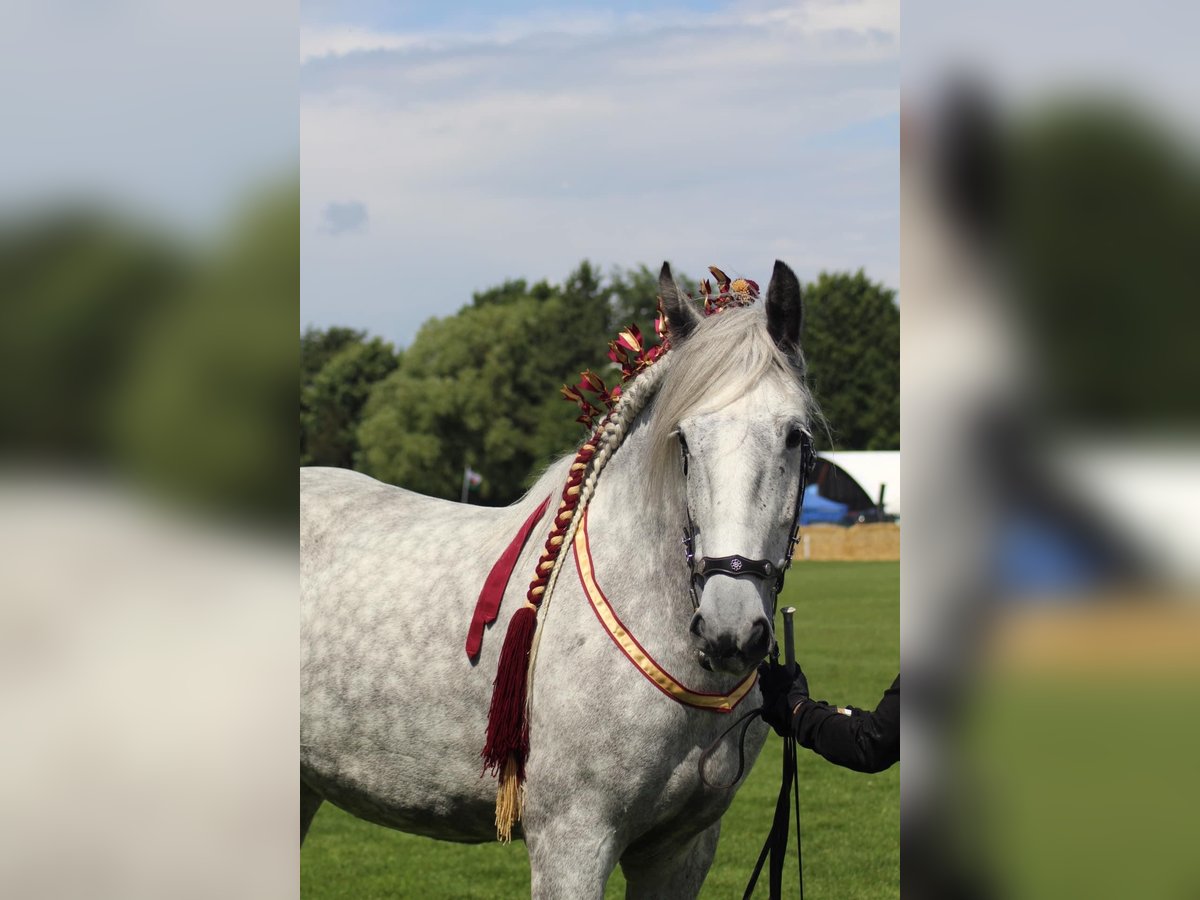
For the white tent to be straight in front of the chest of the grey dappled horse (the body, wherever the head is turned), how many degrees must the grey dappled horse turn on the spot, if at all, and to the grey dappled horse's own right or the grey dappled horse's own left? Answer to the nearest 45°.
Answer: approximately 135° to the grey dappled horse's own left

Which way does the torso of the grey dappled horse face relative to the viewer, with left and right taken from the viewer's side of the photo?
facing the viewer and to the right of the viewer
